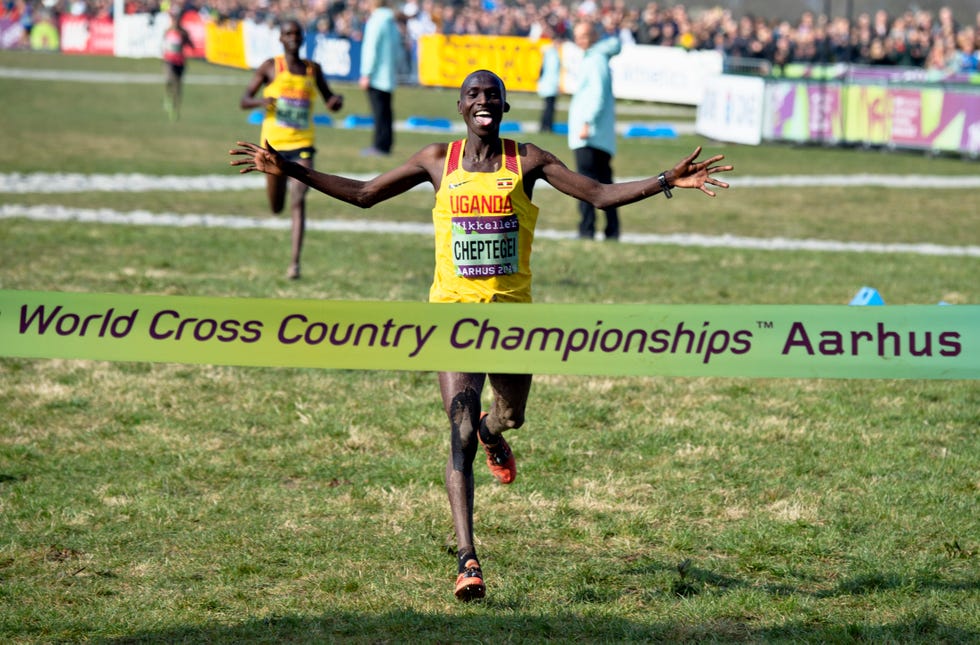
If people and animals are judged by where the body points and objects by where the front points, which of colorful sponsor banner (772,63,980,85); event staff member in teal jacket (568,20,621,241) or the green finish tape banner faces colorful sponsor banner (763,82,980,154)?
colorful sponsor banner (772,63,980,85)

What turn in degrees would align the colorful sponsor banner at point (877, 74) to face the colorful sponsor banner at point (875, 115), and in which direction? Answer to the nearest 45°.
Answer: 0° — it already faces it

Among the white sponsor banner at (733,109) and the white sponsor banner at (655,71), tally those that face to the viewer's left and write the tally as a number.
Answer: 0

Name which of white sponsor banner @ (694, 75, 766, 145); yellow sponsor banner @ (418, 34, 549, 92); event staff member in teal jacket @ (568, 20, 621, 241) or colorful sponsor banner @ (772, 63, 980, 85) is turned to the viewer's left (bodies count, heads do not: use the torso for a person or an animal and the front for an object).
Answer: the event staff member in teal jacket

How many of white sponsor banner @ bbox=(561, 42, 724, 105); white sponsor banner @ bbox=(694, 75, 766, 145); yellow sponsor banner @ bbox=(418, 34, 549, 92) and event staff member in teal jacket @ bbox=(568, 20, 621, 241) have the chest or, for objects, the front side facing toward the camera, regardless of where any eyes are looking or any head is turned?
3

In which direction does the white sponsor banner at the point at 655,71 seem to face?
toward the camera

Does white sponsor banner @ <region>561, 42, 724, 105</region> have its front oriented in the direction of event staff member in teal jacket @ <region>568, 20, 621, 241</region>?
yes

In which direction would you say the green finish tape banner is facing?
toward the camera

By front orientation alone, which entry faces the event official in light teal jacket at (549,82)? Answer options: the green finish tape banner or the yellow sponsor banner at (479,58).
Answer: the yellow sponsor banner

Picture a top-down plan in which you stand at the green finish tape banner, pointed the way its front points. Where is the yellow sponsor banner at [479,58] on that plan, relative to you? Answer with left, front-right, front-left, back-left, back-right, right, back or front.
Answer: back

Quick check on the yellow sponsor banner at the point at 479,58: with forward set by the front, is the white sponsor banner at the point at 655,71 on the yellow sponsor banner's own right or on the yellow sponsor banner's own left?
on the yellow sponsor banner's own left

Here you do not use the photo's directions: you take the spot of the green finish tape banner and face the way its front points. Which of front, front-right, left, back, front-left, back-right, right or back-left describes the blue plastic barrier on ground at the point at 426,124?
back
